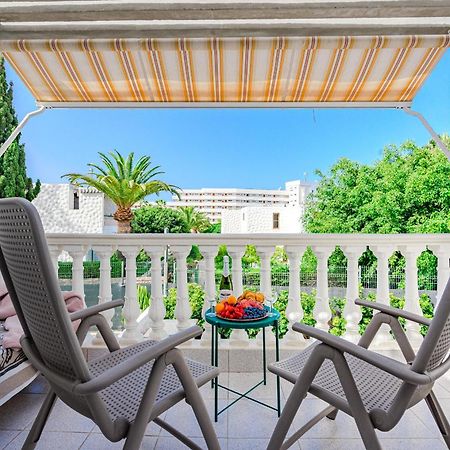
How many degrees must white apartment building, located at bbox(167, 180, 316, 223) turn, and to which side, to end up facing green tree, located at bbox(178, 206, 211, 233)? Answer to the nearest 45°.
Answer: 0° — it already faces it

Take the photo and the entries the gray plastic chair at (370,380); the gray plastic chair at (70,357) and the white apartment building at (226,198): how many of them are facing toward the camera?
1

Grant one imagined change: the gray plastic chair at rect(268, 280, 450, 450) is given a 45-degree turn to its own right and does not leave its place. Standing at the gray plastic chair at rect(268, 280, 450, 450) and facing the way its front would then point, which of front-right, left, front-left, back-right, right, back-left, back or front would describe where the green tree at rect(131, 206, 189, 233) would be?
front-left

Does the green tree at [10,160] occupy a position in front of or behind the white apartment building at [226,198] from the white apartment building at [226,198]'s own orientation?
in front

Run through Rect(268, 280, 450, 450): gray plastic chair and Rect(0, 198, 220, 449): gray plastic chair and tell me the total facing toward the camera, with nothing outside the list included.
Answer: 0

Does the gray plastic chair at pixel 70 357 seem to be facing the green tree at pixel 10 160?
no

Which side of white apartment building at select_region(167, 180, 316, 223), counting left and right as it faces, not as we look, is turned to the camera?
front

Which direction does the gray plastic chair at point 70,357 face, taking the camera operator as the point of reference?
facing away from the viewer and to the right of the viewer

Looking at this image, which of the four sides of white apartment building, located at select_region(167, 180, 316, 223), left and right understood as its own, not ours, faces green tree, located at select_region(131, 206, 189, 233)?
front

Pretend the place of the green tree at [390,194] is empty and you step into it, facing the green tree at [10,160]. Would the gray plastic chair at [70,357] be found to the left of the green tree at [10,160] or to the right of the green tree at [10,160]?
left

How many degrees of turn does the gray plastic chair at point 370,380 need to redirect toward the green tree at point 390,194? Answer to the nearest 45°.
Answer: approximately 45° to its right

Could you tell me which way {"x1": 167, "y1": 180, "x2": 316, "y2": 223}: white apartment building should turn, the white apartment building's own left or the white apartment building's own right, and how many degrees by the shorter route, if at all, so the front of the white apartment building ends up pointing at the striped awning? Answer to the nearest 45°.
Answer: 0° — it already faces it

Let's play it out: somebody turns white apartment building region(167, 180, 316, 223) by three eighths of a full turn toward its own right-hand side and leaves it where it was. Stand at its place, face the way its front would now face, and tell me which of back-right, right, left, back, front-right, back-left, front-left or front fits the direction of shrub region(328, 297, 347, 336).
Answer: back-left

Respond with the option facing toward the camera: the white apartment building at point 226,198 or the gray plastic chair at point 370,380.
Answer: the white apartment building

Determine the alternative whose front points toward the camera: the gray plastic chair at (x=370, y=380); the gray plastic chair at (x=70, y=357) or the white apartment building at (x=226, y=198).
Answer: the white apartment building

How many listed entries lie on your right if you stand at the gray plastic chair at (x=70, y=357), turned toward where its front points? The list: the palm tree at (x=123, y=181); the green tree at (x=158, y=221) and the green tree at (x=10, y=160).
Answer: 0

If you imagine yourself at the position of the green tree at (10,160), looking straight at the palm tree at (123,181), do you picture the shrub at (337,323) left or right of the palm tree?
right

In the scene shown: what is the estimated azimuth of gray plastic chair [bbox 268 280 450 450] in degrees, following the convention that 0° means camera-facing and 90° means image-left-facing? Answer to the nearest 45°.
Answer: approximately 135°

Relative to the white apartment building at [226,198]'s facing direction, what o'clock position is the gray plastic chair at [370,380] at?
The gray plastic chair is roughly at 12 o'clock from the white apartment building.

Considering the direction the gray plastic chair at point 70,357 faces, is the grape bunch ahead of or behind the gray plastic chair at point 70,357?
ahead
